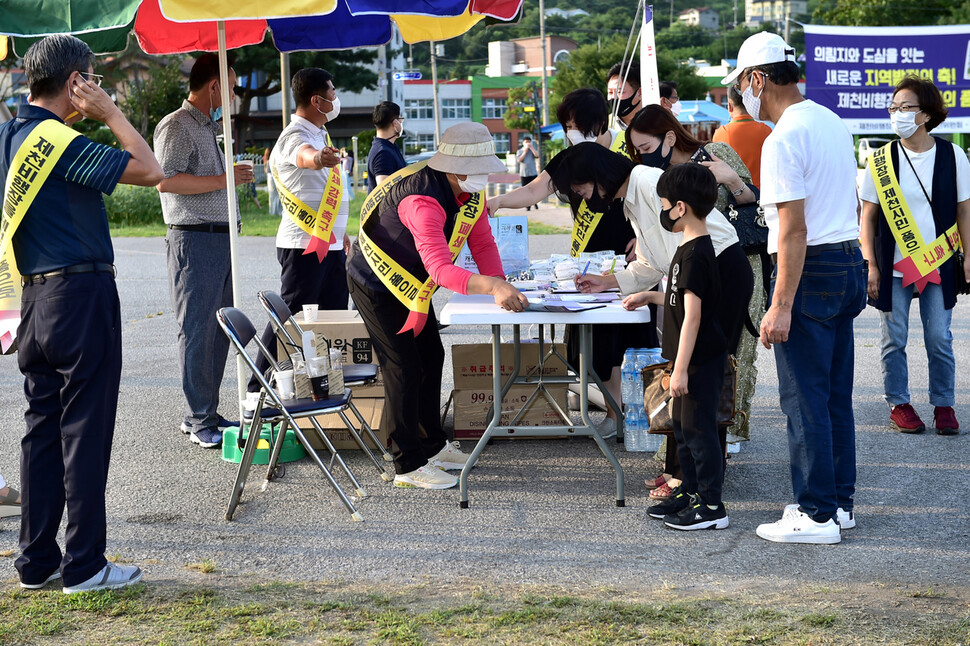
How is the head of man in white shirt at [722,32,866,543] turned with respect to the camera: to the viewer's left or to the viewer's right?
to the viewer's left

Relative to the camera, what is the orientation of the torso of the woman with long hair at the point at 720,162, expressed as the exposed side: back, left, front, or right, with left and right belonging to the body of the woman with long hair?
left

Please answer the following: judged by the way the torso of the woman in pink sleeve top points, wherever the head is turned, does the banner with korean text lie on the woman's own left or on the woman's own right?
on the woman's own left

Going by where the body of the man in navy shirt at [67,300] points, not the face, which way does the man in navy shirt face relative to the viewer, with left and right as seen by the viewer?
facing away from the viewer and to the right of the viewer

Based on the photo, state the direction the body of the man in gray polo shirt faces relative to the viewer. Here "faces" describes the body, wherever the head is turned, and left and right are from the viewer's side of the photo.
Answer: facing to the right of the viewer

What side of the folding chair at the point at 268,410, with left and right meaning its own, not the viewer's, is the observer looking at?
right

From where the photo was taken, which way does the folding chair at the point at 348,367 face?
to the viewer's right
